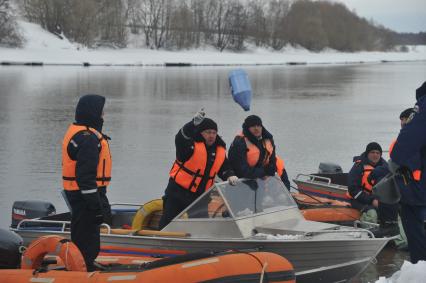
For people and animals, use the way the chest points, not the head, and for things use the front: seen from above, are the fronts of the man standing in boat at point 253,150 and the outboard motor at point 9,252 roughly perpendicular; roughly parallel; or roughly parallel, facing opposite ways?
roughly perpendicular

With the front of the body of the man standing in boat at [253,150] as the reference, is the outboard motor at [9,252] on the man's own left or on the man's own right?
on the man's own right

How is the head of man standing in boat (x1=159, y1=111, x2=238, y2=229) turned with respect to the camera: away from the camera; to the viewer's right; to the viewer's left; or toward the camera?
toward the camera

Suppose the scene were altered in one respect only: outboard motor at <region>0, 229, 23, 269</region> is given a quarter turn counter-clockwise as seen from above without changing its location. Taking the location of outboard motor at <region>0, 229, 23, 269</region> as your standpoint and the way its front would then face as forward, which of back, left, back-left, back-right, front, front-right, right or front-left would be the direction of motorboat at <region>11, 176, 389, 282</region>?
right

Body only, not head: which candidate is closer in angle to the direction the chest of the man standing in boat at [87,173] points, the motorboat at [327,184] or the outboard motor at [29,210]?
the motorboat

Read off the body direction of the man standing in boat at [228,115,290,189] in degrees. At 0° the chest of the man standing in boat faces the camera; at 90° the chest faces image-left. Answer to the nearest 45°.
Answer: approximately 315°

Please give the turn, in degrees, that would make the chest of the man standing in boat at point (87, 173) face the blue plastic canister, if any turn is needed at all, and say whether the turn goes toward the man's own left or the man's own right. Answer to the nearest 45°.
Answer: approximately 45° to the man's own left

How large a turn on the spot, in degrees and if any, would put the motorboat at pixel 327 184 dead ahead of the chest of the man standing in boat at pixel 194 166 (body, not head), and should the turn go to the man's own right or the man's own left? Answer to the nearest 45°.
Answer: approximately 90° to the man's own left

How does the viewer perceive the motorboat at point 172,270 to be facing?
facing to the right of the viewer

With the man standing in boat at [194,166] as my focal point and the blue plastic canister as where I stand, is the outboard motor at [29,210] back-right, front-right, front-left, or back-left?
front-right

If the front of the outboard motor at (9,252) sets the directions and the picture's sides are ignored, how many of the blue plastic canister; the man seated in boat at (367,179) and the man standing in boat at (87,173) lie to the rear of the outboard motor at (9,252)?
0

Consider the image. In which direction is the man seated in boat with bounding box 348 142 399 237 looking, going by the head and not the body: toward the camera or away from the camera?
toward the camera

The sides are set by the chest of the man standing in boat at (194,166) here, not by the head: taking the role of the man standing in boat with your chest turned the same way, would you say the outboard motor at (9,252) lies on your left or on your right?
on your right

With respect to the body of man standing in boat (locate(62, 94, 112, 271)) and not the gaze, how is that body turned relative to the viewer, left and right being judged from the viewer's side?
facing to the right of the viewer
